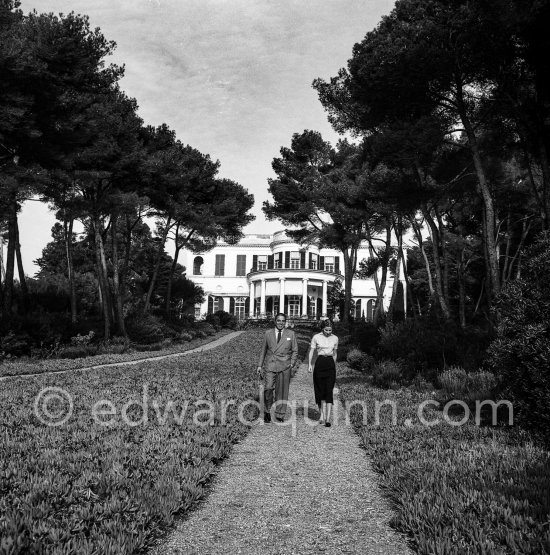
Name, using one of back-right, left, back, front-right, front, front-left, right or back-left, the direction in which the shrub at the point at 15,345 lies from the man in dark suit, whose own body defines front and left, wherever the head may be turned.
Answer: back-right

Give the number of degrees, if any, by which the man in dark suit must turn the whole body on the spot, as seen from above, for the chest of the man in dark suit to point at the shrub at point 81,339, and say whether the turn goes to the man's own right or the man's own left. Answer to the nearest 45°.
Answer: approximately 135° to the man's own right

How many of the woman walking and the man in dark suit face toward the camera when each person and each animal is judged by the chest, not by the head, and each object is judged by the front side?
2

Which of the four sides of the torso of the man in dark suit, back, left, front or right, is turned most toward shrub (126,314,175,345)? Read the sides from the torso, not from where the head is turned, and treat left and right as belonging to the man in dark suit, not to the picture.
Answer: back

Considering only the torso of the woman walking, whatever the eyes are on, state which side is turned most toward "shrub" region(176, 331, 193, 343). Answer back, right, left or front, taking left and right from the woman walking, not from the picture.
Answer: back

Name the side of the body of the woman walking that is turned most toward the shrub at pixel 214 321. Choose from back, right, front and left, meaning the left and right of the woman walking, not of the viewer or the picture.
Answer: back

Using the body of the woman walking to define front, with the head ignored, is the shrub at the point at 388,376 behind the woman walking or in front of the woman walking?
behind

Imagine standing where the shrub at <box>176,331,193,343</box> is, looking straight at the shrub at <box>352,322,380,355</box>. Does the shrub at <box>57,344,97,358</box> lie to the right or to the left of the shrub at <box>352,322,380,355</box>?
right

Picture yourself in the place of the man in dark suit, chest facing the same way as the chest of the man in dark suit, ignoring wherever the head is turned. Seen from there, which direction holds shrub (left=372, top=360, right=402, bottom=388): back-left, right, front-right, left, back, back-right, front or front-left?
back-left

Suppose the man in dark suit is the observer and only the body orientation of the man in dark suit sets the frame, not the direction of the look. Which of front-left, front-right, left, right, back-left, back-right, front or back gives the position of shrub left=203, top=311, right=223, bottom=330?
back

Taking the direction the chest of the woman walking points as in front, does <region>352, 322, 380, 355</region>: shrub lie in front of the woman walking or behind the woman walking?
behind

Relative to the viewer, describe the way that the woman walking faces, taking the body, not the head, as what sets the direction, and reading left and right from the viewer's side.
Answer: facing the viewer

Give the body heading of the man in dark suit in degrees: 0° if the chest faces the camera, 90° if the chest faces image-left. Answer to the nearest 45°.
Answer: approximately 0°

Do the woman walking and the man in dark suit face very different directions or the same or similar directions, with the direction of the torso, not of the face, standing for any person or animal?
same or similar directions

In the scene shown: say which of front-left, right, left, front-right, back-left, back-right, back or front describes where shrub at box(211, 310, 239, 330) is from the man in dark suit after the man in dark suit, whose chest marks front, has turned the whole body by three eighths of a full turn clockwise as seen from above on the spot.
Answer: front-right
